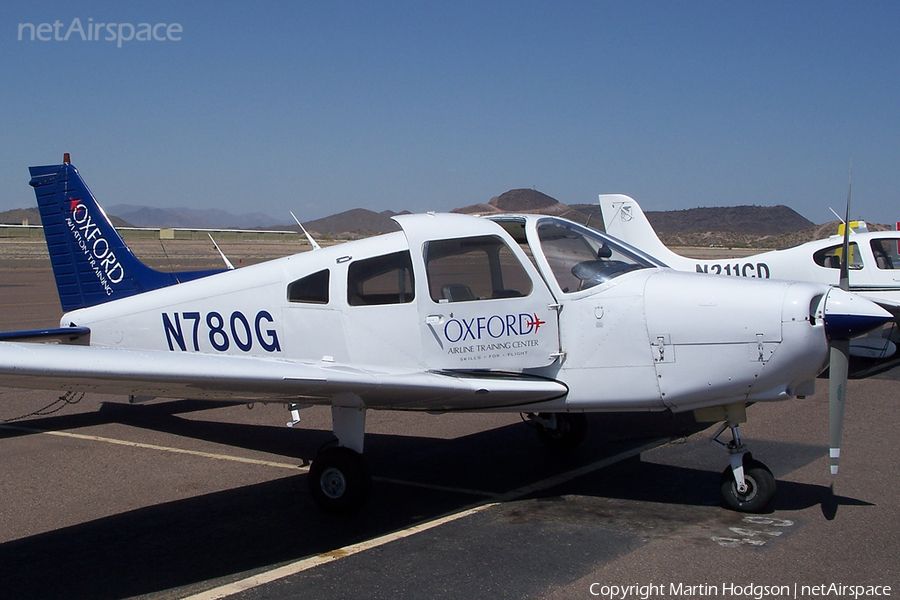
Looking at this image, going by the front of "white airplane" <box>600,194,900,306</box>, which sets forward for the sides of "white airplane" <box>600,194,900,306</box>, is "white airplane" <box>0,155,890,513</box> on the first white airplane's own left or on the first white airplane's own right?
on the first white airplane's own right

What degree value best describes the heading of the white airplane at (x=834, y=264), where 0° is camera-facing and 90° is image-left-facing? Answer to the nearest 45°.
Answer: approximately 270°
